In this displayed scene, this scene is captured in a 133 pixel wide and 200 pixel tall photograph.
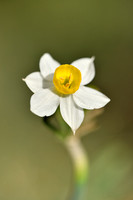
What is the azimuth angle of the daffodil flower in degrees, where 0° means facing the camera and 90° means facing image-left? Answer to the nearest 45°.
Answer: approximately 0°
